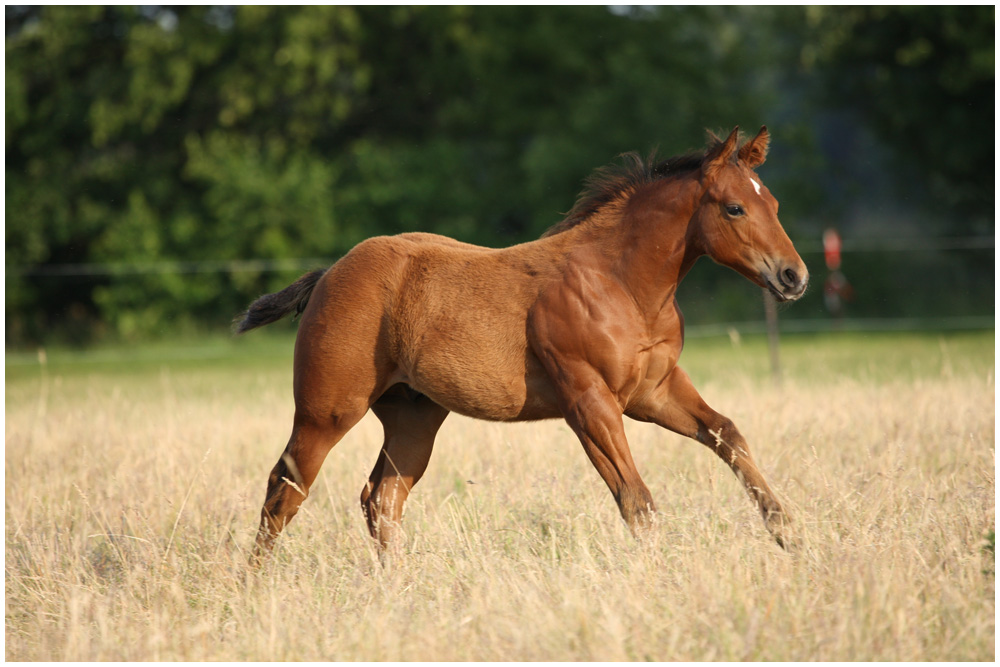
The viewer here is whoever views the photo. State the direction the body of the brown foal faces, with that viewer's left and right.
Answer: facing to the right of the viewer
